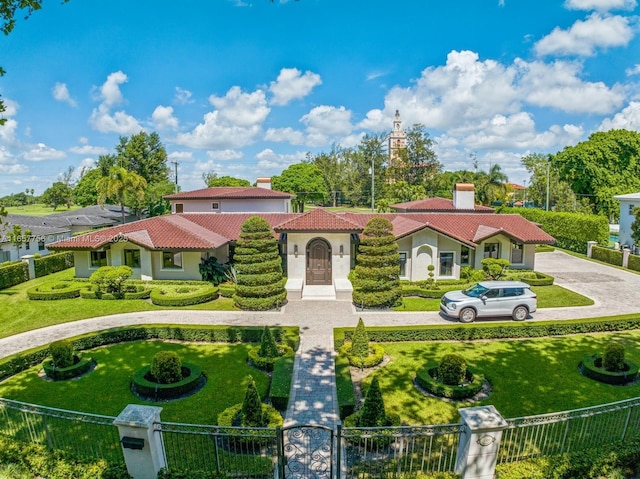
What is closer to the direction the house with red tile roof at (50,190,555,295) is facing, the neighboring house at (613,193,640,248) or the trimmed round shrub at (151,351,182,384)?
the trimmed round shrub

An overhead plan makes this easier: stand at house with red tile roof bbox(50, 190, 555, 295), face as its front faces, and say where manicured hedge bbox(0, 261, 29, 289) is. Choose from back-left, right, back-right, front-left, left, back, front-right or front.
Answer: right

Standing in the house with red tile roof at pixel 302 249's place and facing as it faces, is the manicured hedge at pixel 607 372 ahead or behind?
ahead

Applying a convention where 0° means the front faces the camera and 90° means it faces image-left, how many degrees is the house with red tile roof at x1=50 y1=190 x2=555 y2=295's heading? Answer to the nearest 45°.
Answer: approximately 0°

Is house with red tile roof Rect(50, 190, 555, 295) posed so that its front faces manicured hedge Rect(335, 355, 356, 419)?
yes

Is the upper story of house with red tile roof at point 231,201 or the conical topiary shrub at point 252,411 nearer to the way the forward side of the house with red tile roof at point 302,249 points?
the conical topiary shrub

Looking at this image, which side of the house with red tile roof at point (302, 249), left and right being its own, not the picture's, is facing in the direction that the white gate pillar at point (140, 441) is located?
front

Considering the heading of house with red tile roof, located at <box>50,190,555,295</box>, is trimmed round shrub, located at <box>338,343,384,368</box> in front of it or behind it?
in front

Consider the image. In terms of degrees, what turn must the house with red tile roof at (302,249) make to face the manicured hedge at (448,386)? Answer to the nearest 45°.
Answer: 0° — it already faces it

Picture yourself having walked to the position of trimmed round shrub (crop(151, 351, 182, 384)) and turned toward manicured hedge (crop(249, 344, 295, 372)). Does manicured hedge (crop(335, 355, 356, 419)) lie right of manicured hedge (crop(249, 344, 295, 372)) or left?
right

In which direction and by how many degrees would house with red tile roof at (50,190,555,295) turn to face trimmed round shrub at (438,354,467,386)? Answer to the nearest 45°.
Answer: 0° — it already faces it

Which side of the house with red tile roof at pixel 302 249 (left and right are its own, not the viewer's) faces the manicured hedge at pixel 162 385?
front

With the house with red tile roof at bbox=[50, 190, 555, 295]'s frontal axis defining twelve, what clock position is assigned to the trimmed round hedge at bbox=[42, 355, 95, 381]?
The trimmed round hedge is roughly at 1 o'clock from the house with red tile roof.

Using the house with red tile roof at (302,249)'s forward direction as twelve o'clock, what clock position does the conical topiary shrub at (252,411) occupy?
The conical topiary shrub is roughly at 12 o'clock from the house with red tile roof.
